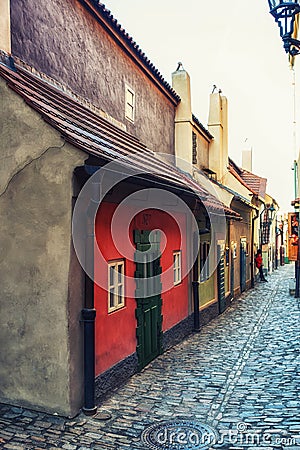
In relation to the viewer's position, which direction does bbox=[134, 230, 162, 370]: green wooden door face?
facing the viewer and to the right of the viewer

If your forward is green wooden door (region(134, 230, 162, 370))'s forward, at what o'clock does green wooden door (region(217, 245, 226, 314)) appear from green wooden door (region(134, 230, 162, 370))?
green wooden door (region(217, 245, 226, 314)) is roughly at 8 o'clock from green wooden door (region(134, 230, 162, 370)).

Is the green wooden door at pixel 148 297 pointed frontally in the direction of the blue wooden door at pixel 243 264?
no

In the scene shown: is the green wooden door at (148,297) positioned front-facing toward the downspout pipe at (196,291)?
no

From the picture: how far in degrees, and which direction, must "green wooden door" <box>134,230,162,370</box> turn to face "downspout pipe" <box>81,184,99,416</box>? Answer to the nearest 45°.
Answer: approximately 45° to its right

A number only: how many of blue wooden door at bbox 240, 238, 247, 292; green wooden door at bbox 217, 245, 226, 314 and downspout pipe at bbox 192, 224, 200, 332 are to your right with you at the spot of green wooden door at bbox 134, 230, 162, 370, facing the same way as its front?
0
